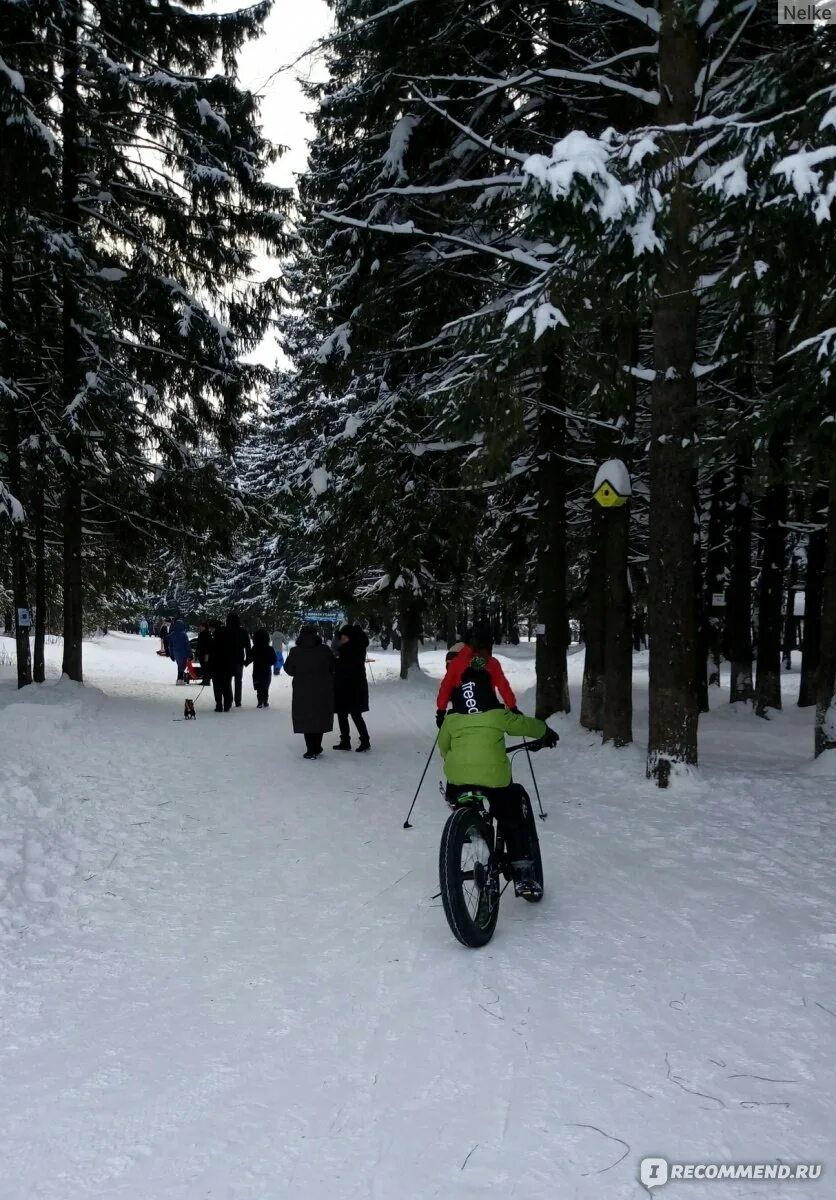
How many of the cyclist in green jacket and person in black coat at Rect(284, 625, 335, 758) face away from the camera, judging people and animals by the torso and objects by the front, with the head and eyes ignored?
2

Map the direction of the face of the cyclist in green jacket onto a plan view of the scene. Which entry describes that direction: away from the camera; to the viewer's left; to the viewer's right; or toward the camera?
away from the camera

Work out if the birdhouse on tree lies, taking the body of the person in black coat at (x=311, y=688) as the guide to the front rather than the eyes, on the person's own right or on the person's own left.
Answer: on the person's own right

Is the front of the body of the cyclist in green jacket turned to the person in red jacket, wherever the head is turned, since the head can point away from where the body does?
yes

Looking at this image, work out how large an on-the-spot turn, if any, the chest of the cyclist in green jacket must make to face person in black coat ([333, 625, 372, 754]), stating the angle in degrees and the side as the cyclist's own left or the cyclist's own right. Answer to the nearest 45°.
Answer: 0° — they already face them

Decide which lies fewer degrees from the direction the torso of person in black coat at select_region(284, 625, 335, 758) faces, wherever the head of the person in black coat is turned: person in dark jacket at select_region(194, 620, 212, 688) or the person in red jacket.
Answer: the person in dark jacket

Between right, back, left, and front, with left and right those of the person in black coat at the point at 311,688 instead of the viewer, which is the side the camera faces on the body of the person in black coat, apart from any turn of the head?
back

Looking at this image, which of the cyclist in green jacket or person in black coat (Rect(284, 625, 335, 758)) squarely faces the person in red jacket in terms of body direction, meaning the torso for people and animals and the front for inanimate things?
the cyclist in green jacket

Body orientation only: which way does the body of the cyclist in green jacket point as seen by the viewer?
away from the camera
